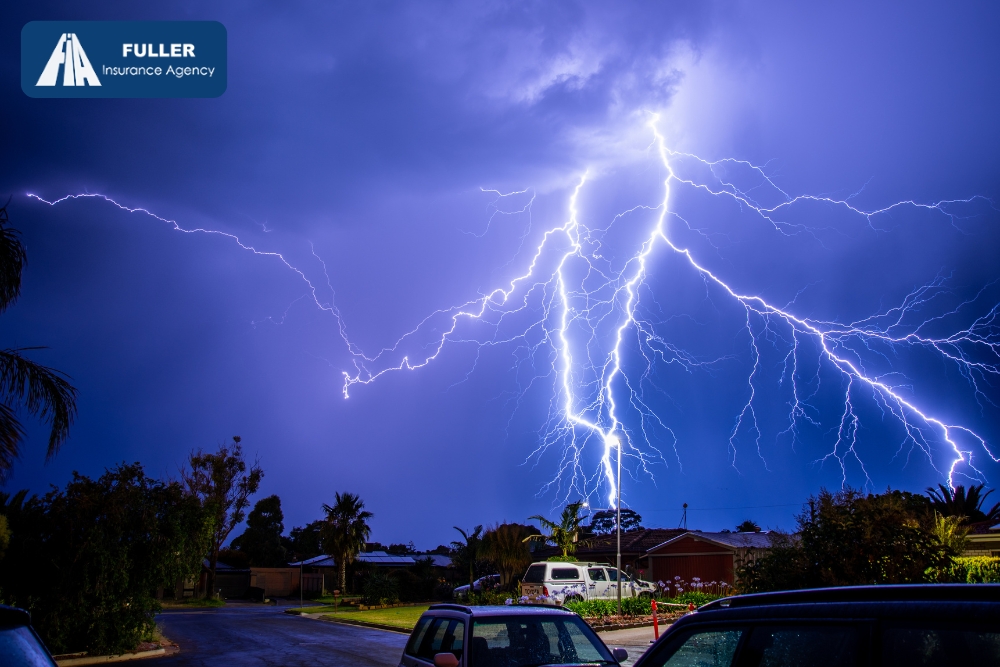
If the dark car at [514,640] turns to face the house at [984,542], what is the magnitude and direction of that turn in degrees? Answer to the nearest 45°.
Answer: approximately 90° to its left

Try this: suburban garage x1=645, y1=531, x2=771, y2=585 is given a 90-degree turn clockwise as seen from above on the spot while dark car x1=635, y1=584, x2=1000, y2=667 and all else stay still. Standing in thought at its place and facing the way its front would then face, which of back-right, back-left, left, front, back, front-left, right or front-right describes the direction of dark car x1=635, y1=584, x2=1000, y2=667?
back-left

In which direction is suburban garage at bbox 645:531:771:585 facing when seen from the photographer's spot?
facing the viewer and to the left of the viewer

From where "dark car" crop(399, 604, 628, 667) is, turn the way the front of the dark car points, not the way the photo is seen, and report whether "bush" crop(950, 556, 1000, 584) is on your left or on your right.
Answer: on your left

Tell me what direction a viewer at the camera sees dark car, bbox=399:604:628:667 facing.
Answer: facing the viewer and to the right of the viewer

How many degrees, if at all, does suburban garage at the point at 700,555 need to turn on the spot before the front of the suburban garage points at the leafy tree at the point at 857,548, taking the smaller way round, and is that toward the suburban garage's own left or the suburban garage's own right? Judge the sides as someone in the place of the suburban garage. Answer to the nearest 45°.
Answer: approximately 45° to the suburban garage's own left

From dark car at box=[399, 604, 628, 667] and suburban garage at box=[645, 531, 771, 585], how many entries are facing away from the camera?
0

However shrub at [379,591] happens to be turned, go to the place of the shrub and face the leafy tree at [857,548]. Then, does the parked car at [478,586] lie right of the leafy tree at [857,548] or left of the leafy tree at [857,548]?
left
